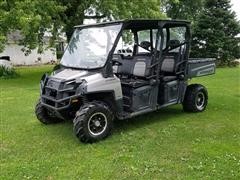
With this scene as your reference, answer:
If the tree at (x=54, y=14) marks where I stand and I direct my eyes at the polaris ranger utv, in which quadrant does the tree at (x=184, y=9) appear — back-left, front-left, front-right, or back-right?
back-left

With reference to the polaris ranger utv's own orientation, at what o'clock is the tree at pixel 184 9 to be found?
The tree is roughly at 5 o'clock from the polaris ranger utv.

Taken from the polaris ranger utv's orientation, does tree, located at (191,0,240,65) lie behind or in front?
behind

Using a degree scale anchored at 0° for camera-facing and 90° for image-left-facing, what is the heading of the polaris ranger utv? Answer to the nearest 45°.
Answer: approximately 45°
